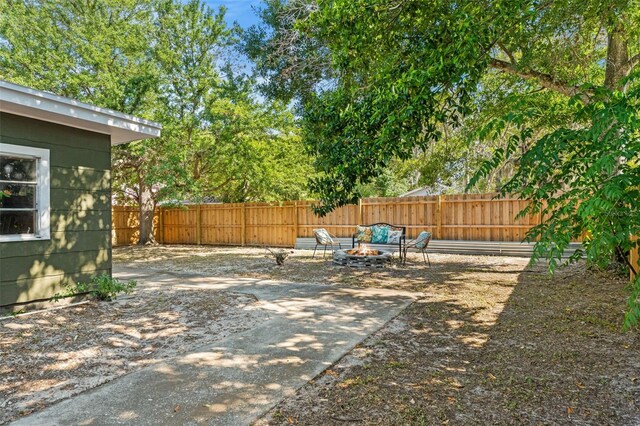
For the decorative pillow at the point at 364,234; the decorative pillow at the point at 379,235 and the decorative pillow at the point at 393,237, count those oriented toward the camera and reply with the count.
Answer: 3

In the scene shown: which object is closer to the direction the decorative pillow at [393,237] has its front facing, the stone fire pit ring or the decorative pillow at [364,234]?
the stone fire pit ring

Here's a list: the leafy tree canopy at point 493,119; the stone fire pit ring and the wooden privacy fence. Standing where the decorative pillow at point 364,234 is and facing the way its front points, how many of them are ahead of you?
2

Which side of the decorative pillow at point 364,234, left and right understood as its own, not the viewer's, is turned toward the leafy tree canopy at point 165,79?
right

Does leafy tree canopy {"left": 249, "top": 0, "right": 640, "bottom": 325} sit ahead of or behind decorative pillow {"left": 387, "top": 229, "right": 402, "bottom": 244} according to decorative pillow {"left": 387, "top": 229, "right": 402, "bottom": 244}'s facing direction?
ahead

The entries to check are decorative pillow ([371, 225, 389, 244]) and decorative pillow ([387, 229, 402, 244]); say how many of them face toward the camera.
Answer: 2

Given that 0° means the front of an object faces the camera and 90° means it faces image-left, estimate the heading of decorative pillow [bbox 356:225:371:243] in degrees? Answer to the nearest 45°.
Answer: approximately 0°
